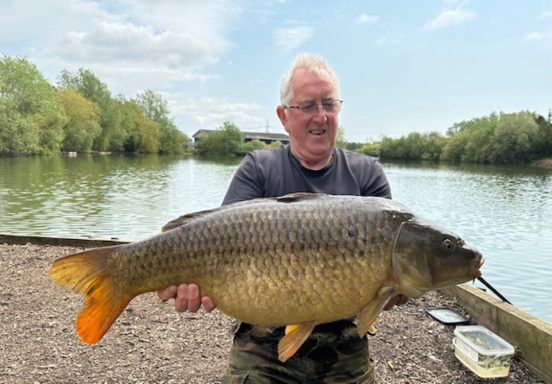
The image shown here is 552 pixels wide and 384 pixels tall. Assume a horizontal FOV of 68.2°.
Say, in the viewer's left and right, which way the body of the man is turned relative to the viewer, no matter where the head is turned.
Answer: facing the viewer

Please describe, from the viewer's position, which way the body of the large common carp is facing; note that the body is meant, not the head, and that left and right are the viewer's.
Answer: facing to the right of the viewer

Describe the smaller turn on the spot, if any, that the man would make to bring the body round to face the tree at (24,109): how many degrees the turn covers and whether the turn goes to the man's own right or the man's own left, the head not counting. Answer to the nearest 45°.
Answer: approximately 135° to the man's own right

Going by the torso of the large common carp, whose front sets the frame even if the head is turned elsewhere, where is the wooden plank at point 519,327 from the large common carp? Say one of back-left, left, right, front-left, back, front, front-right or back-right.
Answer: front-left

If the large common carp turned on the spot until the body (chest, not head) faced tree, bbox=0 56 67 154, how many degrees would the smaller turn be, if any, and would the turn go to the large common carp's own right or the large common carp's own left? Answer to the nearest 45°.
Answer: approximately 135° to the large common carp's own left
